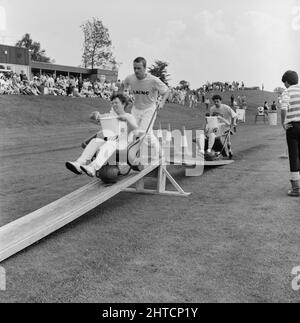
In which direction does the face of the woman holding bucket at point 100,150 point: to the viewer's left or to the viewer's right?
to the viewer's left

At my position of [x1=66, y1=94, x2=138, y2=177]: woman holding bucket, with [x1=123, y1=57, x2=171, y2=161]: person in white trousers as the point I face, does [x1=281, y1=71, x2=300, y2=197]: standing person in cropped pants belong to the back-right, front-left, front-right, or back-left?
front-right

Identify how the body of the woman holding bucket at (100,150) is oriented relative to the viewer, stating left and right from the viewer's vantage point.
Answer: facing the viewer and to the left of the viewer

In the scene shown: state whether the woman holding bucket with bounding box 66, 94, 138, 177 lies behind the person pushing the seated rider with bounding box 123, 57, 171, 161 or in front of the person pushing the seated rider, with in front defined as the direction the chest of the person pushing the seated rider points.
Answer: in front

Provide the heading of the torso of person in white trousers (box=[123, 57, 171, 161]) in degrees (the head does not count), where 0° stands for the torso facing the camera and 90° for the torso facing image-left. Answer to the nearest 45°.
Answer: approximately 45°

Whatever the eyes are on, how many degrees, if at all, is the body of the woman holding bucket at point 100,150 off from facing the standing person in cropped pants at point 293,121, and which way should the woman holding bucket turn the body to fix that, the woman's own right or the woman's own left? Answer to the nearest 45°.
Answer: approximately 135° to the woman's own left

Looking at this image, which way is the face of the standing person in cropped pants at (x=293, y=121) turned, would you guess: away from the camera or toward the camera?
away from the camera

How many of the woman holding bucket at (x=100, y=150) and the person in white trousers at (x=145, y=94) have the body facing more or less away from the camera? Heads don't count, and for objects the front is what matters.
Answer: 0
